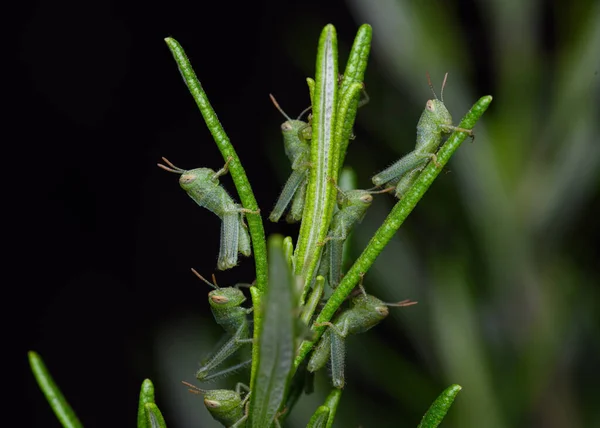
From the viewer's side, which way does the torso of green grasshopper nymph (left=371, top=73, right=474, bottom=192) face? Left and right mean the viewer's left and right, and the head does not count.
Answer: facing to the right of the viewer

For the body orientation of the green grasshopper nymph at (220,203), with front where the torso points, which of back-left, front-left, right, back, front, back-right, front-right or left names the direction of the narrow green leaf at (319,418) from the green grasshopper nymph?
back-left

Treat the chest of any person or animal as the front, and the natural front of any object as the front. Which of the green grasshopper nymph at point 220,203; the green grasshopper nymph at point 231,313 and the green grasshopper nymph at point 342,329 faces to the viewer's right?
the green grasshopper nymph at point 342,329

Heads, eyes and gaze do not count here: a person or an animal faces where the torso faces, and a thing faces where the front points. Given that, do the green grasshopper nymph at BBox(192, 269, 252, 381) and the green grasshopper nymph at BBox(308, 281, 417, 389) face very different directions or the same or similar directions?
very different directions

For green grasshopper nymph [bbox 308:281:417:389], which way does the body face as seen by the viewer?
to the viewer's right

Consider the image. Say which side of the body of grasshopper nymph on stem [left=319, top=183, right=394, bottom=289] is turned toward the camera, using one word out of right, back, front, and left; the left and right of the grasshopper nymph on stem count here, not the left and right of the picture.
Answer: right

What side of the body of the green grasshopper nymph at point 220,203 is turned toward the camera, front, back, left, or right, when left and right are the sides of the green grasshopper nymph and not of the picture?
left

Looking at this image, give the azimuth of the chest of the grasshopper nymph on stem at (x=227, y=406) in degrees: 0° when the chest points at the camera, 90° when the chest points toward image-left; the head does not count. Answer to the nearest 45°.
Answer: approximately 90°
